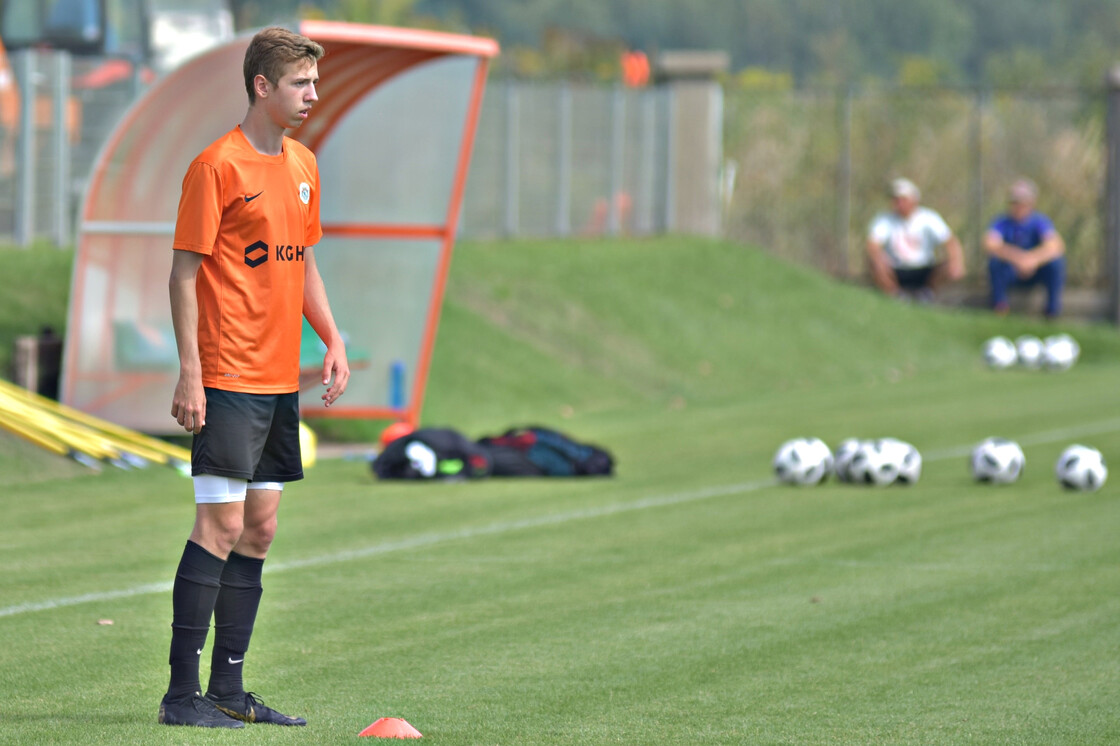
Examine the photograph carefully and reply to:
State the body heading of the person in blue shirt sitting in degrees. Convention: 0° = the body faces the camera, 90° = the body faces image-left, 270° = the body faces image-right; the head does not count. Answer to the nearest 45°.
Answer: approximately 0°

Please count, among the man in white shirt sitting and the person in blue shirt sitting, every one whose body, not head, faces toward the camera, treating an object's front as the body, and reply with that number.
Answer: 2

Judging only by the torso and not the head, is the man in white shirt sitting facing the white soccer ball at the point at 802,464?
yes

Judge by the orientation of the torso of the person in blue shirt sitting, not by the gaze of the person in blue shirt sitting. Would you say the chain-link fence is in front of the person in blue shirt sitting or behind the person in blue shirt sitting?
behind

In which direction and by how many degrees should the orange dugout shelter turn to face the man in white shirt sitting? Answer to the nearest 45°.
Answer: approximately 90° to its left

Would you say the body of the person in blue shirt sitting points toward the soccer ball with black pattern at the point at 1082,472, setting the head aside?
yes

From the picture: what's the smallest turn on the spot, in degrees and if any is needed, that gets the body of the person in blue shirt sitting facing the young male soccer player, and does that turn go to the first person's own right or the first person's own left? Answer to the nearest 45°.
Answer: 0° — they already face them

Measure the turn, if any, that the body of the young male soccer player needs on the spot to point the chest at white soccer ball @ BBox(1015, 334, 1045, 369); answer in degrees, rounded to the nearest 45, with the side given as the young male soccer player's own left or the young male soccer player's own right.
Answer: approximately 90° to the young male soccer player's own left

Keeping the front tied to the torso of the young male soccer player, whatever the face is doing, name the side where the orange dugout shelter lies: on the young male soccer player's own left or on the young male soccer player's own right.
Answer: on the young male soccer player's own left

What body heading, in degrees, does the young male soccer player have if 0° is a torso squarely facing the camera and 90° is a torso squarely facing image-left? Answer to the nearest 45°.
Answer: approximately 315°
